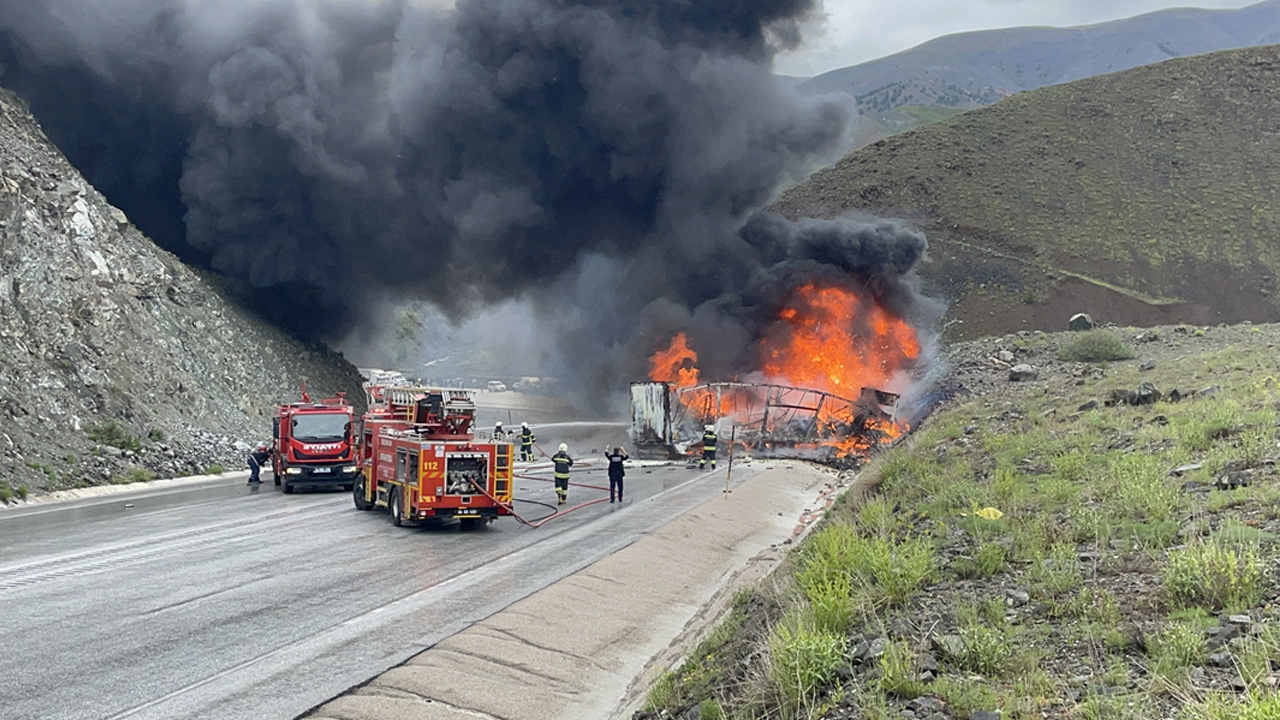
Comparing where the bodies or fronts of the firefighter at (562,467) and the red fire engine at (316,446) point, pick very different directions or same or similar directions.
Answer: very different directions

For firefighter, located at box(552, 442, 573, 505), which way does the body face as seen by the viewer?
away from the camera

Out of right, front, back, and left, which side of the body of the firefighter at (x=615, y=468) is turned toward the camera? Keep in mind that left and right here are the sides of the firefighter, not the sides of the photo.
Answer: back

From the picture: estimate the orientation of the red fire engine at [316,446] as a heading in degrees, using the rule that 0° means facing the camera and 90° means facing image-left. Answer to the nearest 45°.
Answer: approximately 0°

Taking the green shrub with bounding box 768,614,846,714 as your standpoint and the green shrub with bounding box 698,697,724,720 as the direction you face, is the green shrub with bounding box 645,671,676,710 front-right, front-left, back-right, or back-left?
front-right

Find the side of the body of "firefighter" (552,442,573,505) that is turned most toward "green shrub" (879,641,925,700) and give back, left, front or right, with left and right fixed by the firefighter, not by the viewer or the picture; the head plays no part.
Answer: back

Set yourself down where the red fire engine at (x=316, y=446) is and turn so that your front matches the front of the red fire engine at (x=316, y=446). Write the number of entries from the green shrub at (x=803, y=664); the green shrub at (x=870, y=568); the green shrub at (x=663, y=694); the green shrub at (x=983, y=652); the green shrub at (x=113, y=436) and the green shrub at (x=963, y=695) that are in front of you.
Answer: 5

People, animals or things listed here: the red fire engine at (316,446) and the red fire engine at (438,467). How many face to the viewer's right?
0

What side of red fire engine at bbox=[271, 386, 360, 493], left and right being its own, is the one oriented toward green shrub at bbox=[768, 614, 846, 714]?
front

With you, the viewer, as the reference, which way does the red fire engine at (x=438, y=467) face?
facing away from the viewer and to the left of the viewer

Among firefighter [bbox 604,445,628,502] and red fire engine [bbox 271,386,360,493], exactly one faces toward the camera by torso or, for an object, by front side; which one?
the red fire engine
